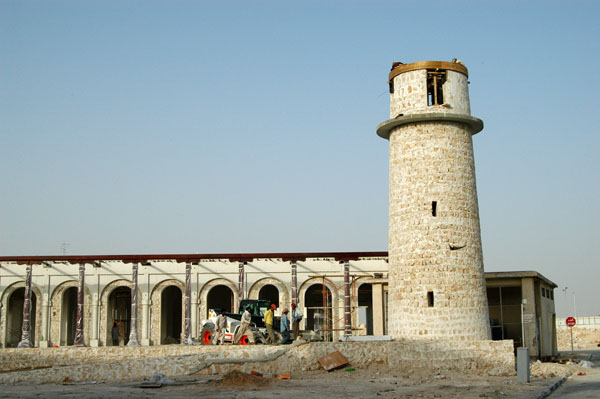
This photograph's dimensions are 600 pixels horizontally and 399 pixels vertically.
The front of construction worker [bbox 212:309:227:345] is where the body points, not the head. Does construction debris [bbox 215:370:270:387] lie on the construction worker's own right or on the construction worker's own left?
on the construction worker's own right

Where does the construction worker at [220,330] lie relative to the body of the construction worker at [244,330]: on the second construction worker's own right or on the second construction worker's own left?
on the second construction worker's own left

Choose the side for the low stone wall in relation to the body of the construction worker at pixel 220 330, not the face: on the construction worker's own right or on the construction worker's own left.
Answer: on the construction worker's own right

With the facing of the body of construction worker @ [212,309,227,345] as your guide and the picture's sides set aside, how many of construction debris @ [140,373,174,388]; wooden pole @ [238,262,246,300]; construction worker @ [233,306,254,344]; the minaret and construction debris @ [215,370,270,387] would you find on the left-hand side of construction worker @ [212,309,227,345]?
1

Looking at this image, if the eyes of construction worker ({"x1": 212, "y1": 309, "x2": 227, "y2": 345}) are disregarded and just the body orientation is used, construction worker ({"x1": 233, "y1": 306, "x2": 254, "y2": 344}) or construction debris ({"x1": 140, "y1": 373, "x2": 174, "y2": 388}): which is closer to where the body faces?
the construction worker

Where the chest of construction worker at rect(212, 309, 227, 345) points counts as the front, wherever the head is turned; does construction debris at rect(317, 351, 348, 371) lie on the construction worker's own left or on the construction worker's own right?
on the construction worker's own right

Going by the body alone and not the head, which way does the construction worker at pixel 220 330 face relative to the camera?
to the viewer's right
